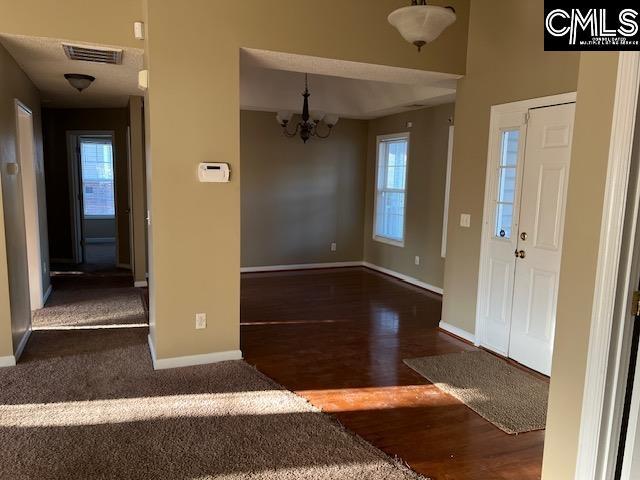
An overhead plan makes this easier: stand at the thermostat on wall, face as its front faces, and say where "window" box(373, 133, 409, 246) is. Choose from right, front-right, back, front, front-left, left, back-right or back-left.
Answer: back-left

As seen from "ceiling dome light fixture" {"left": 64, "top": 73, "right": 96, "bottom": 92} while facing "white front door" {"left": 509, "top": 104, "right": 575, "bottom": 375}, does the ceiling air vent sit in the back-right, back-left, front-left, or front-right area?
front-right

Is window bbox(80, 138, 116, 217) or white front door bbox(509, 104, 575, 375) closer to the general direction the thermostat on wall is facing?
the white front door

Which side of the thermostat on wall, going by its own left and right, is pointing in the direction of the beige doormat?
left

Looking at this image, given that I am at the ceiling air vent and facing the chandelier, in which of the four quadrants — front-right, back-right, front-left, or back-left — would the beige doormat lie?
front-right

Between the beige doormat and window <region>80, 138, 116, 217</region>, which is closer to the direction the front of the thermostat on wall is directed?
the beige doormat

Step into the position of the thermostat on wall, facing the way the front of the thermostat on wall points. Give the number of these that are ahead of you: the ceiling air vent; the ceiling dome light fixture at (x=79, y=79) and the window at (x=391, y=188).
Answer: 0

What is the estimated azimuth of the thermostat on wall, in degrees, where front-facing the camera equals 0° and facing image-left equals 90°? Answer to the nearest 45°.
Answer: approximately 0°

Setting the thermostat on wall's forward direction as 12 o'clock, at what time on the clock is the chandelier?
The chandelier is roughly at 7 o'clock from the thermostat on wall.

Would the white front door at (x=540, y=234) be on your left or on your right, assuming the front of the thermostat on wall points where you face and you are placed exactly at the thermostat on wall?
on your left

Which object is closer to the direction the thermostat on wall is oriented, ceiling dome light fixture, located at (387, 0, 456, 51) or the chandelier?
the ceiling dome light fixture

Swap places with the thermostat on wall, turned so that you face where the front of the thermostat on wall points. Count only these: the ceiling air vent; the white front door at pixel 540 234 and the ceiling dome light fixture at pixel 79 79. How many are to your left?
1

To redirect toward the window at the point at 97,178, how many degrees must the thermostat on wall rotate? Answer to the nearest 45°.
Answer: approximately 180°

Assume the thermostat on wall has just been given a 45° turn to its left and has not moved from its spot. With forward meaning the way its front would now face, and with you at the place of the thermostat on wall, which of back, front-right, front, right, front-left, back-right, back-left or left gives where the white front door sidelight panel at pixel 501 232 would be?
front-left

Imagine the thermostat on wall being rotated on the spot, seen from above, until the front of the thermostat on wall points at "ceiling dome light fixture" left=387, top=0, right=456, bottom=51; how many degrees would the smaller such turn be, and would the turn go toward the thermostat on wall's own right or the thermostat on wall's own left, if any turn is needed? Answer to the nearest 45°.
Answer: approximately 45° to the thermostat on wall's own left

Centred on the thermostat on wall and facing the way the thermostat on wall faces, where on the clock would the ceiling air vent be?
The ceiling air vent is roughly at 4 o'clock from the thermostat on wall.

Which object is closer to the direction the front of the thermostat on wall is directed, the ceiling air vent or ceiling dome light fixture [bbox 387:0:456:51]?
the ceiling dome light fixture
